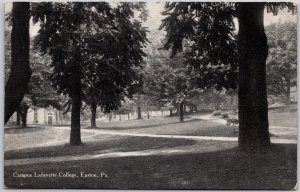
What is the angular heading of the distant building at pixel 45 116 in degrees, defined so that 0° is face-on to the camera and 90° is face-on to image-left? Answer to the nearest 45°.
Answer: approximately 0°
